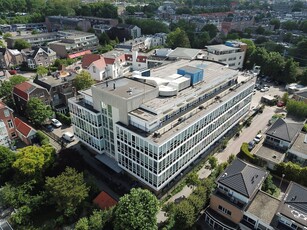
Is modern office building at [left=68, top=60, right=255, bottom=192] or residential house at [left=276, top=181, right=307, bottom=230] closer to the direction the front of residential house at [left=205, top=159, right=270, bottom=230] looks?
the modern office building

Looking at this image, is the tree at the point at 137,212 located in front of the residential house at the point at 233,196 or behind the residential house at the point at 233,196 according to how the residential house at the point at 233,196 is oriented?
in front

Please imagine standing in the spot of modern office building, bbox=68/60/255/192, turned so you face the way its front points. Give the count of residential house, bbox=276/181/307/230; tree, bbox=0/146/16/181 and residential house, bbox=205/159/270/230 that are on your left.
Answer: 2

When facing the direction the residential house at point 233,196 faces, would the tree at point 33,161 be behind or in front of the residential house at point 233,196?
in front

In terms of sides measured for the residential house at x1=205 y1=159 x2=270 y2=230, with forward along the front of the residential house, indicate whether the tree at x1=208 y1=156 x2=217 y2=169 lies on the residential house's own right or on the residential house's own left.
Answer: on the residential house's own right

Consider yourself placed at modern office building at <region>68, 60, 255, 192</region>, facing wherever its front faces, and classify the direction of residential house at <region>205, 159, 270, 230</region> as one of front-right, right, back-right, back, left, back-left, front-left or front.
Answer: left

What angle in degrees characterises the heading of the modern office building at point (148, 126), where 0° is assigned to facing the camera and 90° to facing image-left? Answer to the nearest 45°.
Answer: approximately 45°

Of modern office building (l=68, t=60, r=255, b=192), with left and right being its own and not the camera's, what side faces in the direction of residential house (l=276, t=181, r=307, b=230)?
left

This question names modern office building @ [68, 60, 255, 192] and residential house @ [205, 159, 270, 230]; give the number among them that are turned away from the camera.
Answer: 0

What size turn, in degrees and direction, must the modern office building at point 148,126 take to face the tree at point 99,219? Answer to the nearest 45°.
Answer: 0° — it already faces it

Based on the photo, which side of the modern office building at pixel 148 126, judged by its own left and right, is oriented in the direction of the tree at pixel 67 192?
front
